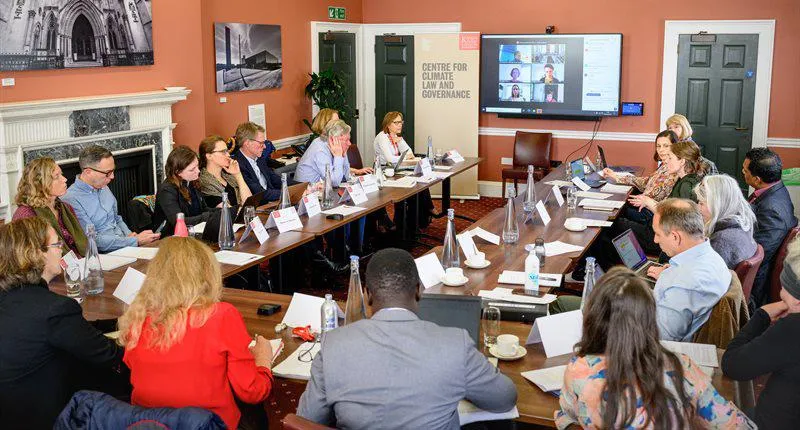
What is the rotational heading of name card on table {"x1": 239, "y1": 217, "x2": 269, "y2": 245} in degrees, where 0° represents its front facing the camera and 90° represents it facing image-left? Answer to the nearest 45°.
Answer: approximately 315°

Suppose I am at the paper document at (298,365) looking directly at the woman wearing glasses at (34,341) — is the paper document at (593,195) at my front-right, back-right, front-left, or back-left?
back-right

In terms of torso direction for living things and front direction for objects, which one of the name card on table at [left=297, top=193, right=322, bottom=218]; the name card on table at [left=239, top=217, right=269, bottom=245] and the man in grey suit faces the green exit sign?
the man in grey suit

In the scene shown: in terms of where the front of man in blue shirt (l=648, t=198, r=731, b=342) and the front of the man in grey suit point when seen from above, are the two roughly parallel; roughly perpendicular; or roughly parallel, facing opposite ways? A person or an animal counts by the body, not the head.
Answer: roughly perpendicular

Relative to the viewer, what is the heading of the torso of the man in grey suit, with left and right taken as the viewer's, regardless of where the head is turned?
facing away from the viewer

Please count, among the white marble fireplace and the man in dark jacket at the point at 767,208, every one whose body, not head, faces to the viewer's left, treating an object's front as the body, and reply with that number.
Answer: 1

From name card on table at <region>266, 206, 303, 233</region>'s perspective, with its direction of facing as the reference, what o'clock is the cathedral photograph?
The cathedral photograph is roughly at 6 o'clock from the name card on table.

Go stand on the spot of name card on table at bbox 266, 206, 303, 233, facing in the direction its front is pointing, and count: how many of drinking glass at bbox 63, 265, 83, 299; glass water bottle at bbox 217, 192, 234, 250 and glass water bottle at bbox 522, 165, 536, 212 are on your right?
2

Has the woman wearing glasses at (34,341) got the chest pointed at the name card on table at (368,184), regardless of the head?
yes

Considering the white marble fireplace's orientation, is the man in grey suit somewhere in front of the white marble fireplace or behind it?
in front

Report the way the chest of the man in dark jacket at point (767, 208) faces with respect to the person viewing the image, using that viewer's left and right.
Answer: facing to the left of the viewer

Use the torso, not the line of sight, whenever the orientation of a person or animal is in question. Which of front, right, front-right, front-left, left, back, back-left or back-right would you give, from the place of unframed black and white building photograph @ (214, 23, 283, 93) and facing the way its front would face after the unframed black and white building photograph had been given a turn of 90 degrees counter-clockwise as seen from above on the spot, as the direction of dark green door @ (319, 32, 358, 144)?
front

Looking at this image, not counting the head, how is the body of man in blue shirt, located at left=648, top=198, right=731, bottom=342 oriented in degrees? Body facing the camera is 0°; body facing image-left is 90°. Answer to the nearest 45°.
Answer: approximately 90°

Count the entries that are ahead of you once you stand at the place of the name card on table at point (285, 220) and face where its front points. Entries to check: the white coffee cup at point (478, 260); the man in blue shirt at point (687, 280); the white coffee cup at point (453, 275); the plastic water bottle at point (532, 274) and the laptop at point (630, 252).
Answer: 5

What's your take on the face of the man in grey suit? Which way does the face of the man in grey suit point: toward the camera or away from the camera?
away from the camera

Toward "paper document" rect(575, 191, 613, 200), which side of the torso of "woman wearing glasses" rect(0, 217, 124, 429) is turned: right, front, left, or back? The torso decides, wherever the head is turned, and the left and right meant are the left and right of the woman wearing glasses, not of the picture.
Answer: front

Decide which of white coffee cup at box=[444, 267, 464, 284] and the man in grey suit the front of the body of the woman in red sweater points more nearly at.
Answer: the white coffee cup

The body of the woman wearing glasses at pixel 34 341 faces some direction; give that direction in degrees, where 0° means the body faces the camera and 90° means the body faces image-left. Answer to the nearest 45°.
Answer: approximately 225°
